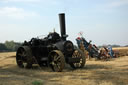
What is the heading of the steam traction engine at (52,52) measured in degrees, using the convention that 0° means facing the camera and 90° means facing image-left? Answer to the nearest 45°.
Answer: approximately 315°
